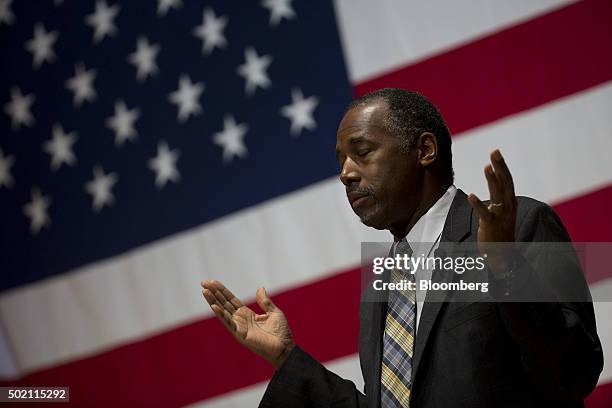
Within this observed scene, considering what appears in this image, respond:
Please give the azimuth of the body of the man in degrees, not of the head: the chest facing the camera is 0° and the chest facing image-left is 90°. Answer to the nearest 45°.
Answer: approximately 45°
